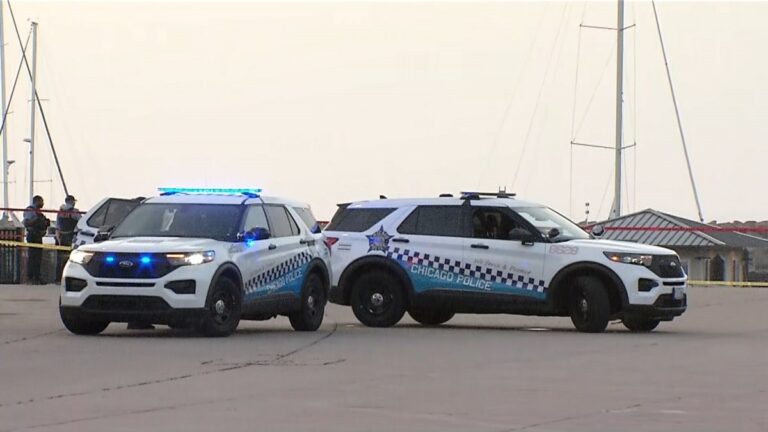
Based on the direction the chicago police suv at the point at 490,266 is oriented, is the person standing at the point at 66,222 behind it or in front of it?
behind

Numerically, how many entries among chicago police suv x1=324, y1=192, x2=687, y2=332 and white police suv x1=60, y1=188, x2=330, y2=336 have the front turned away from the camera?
0

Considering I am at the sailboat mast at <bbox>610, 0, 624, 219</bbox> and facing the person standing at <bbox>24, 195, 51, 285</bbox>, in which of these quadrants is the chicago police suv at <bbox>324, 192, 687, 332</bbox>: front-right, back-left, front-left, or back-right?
front-left

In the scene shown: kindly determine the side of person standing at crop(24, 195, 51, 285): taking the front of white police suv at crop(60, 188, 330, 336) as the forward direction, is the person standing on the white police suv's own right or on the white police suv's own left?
on the white police suv's own right

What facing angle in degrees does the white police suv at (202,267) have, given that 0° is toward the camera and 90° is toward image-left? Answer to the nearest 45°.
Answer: approximately 45°

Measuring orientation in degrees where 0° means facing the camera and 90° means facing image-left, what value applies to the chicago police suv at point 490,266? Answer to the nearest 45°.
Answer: approximately 315°
